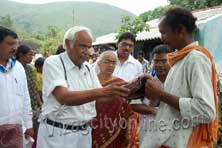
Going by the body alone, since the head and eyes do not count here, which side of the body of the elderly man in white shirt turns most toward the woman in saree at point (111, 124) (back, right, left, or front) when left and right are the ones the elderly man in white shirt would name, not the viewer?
left

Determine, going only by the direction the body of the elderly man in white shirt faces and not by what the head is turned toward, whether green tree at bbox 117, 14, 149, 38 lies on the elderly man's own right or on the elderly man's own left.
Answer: on the elderly man's own left

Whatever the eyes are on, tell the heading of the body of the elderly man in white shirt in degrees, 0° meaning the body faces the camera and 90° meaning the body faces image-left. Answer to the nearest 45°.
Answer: approximately 315°
